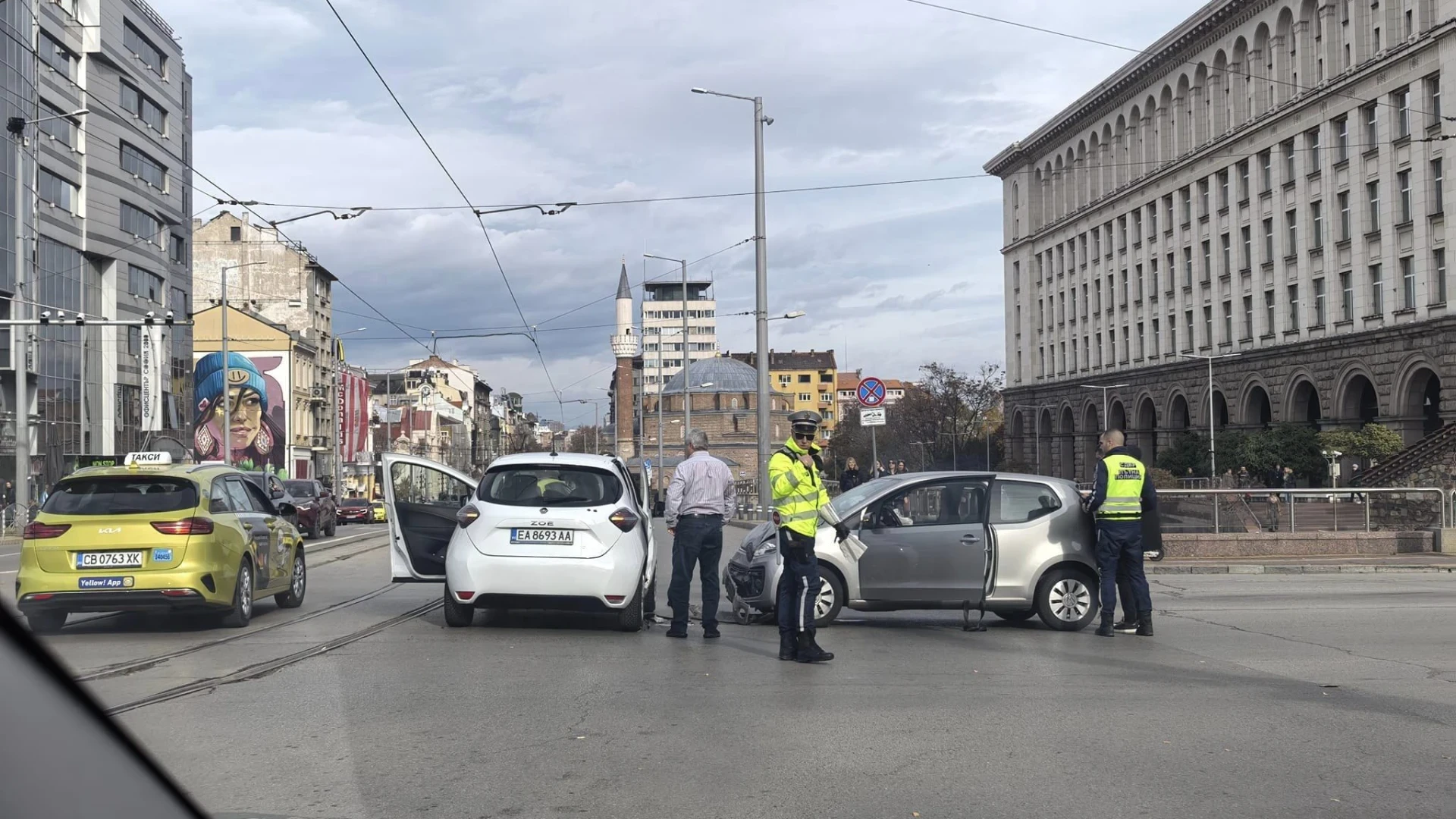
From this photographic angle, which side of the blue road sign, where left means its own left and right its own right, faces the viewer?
front

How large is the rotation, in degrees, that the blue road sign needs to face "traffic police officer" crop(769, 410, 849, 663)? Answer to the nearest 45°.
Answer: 0° — it already faces them

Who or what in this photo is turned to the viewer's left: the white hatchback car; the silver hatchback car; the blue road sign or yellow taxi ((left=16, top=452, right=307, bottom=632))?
the silver hatchback car

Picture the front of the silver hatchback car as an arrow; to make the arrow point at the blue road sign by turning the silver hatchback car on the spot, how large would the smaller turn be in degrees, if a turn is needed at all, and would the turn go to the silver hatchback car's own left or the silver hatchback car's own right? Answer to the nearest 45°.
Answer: approximately 90° to the silver hatchback car's own right

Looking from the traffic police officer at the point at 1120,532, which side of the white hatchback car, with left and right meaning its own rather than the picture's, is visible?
right

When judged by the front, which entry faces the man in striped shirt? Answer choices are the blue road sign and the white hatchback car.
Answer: the blue road sign

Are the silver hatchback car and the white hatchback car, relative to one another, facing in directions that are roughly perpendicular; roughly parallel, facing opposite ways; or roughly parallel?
roughly perpendicular

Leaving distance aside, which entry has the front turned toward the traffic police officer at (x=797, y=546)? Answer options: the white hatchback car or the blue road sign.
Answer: the blue road sign

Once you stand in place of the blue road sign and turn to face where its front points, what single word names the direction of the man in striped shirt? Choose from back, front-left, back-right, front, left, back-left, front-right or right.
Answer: front

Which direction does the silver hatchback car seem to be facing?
to the viewer's left

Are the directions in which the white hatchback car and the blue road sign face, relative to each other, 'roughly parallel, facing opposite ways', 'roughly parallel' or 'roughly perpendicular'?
roughly parallel, facing opposite ways

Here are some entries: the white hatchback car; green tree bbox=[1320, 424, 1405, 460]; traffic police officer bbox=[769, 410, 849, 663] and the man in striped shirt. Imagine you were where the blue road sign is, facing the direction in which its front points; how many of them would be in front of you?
3

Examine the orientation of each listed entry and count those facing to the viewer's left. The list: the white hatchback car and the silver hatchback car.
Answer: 1

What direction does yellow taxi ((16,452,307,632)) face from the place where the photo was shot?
facing away from the viewer and to the right of the viewer

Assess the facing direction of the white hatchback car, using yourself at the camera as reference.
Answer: facing away from the viewer

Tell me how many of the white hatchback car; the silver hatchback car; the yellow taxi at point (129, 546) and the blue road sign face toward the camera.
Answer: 1

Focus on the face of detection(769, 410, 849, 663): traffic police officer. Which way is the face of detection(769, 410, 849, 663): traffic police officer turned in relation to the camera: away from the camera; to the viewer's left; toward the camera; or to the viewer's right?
toward the camera

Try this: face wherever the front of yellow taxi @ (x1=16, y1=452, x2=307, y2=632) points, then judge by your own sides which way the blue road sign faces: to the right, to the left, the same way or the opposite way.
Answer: the opposite way

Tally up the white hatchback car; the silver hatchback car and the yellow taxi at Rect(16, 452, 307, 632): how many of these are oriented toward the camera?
0

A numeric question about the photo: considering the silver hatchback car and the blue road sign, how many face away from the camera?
0

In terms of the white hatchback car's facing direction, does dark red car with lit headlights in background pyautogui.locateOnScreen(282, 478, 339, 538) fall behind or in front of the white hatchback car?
in front
